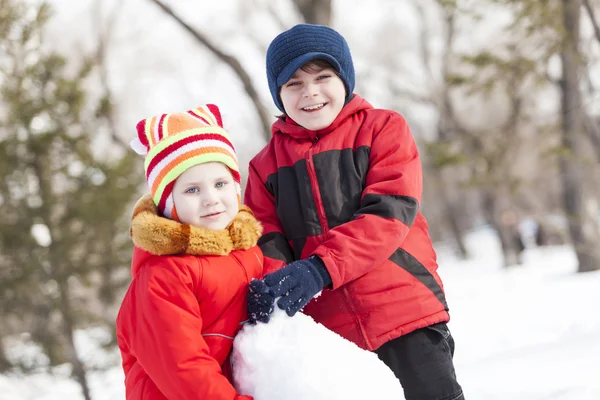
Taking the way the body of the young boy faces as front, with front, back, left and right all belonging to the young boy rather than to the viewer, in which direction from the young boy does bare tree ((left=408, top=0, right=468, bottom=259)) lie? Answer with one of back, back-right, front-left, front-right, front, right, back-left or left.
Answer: back-right

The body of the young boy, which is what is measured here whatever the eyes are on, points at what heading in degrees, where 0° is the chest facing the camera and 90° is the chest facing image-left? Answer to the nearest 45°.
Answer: approximately 45°

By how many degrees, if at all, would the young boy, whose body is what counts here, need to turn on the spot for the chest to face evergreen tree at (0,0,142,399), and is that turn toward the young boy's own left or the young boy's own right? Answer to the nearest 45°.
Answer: approximately 90° to the young boy's own right
